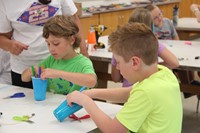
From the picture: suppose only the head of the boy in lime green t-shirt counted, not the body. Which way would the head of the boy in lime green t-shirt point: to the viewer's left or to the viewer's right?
to the viewer's left

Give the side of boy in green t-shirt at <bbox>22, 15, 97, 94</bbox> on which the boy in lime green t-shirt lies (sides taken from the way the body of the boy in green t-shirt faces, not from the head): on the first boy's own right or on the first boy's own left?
on the first boy's own left

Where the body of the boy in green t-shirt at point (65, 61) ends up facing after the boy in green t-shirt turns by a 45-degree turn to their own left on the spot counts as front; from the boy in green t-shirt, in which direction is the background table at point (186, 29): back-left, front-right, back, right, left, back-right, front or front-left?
back-left

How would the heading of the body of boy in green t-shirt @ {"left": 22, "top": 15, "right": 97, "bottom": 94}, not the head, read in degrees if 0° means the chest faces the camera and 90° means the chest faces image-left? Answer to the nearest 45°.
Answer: approximately 45°

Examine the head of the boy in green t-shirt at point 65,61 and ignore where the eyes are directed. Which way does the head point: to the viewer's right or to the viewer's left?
to the viewer's left

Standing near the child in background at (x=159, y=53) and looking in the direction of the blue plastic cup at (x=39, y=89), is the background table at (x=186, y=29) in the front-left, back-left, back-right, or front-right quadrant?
back-right
